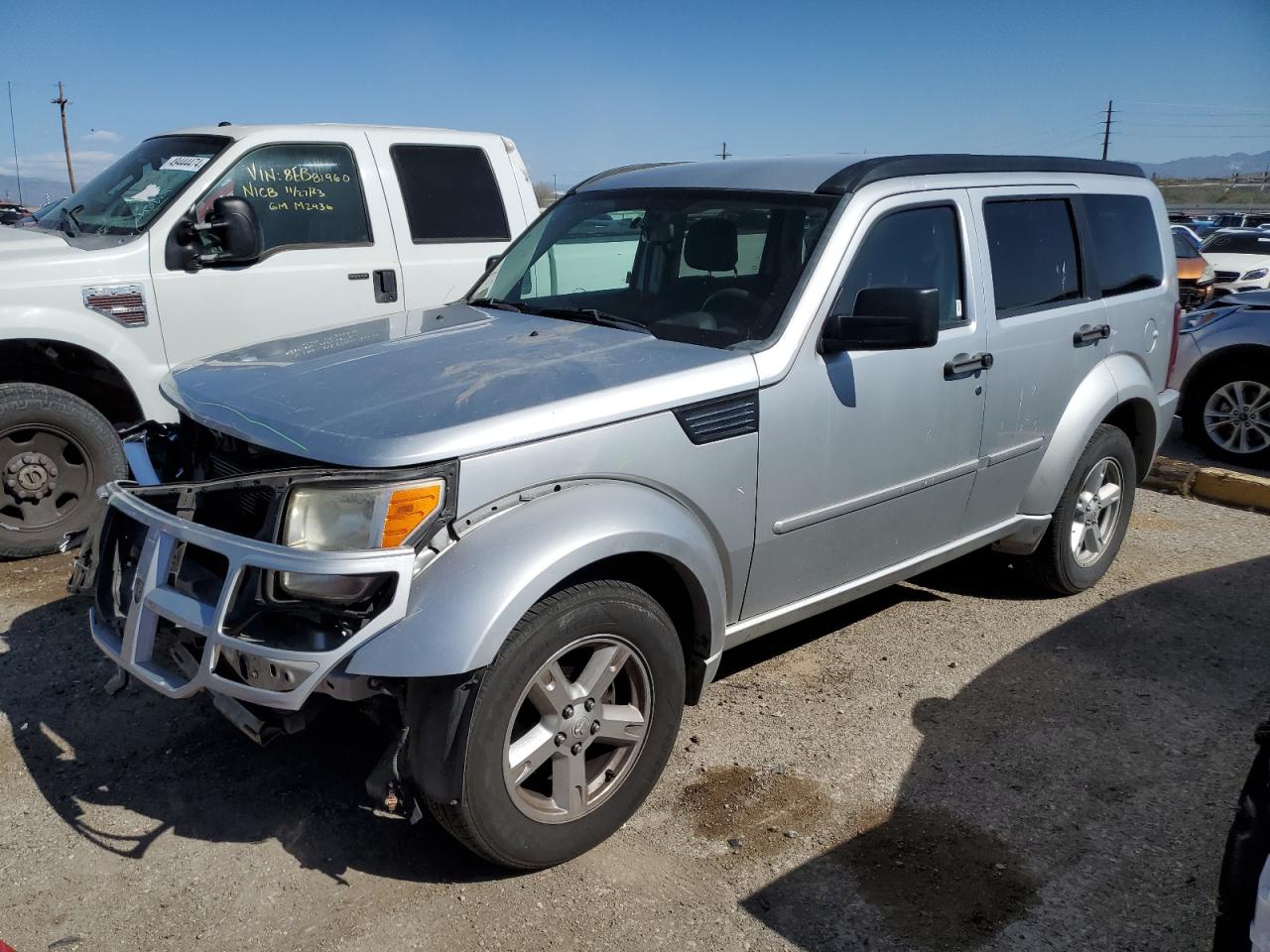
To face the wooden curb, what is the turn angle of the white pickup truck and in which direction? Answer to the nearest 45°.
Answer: approximately 135° to its left

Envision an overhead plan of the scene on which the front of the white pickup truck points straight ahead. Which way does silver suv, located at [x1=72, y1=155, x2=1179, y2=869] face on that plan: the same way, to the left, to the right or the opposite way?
the same way

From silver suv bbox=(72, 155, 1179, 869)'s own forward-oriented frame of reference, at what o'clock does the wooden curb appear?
The wooden curb is roughly at 6 o'clock from the silver suv.

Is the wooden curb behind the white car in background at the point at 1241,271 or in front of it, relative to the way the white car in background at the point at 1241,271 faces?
in front

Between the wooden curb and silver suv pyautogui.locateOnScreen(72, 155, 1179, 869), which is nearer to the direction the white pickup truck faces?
the silver suv

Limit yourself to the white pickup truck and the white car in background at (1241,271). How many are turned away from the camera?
0

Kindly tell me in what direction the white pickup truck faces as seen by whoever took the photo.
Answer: facing the viewer and to the left of the viewer

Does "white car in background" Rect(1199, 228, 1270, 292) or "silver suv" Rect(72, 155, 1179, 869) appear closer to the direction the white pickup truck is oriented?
the silver suv

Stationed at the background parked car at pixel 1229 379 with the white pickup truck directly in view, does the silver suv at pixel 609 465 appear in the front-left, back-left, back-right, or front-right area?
front-left

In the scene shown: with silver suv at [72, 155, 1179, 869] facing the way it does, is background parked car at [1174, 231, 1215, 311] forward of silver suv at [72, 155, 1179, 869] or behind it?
behind

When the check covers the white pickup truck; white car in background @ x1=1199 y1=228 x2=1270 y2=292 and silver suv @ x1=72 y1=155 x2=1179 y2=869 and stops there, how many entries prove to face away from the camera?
0

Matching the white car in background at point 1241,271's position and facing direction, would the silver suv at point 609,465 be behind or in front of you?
in front

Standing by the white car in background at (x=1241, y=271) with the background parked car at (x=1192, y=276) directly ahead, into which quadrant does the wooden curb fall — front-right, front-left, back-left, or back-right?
front-left

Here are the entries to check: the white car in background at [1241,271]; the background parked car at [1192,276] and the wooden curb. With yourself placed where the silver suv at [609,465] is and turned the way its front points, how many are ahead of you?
0

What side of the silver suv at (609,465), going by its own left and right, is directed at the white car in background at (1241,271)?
back
